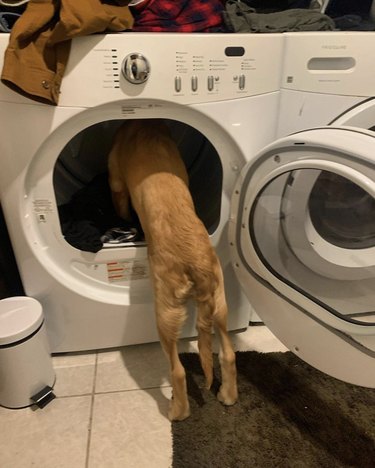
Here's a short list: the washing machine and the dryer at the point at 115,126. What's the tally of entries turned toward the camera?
2

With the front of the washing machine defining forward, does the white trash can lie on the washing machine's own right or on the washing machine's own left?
on the washing machine's own right

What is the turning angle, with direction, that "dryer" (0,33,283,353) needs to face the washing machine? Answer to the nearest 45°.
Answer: approximately 90° to its left

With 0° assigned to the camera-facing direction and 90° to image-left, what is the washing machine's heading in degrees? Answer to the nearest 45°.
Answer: approximately 0°

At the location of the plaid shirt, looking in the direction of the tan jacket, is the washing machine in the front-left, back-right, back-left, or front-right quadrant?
back-left

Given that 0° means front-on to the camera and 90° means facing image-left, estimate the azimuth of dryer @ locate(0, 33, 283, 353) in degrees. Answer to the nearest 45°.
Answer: approximately 0°

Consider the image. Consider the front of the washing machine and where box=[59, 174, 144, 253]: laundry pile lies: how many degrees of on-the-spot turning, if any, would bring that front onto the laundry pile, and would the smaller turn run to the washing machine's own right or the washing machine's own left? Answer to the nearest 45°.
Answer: approximately 90° to the washing machine's own right
